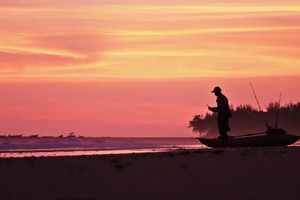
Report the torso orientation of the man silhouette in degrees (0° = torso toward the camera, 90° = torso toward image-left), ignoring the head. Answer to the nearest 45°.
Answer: approximately 90°
